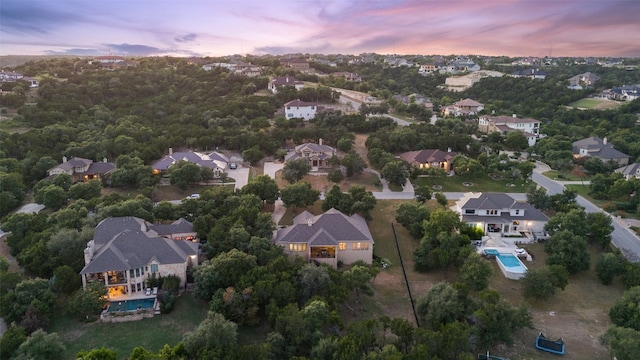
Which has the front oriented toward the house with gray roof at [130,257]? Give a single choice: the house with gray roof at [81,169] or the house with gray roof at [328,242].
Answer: the house with gray roof at [81,169]

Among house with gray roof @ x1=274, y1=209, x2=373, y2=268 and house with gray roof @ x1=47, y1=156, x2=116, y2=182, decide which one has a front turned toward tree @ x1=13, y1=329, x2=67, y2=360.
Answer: house with gray roof @ x1=47, y1=156, x2=116, y2=182

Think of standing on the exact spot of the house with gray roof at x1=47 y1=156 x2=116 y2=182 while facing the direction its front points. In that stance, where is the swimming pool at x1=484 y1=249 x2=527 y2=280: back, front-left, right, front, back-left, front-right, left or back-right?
front-left

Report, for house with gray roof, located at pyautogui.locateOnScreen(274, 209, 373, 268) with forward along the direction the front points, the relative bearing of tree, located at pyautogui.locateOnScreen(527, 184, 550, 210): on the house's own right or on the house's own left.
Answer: on the house's own right

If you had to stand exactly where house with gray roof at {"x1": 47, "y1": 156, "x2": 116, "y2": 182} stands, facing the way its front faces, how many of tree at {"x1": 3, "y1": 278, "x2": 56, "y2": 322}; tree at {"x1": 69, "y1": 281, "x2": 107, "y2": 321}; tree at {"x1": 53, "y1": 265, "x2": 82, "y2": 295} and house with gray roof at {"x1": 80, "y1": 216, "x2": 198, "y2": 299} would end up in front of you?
4

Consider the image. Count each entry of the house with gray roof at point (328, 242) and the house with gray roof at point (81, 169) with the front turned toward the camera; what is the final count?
1

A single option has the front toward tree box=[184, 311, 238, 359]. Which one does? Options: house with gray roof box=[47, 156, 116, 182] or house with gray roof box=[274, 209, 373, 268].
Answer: house with gray roof box=[47, 156, 116, 182]

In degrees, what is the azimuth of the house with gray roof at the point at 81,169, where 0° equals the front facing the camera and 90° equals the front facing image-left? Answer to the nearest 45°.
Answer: approximately 0°

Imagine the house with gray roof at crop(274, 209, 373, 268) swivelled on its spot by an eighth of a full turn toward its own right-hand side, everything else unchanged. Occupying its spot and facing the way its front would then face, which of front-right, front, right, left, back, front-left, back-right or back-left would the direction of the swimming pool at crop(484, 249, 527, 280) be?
front-right

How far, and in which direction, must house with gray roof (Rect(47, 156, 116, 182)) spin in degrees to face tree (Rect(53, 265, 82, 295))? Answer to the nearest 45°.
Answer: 0° — it already faces it

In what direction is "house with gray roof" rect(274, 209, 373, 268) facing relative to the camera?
away from the camera
